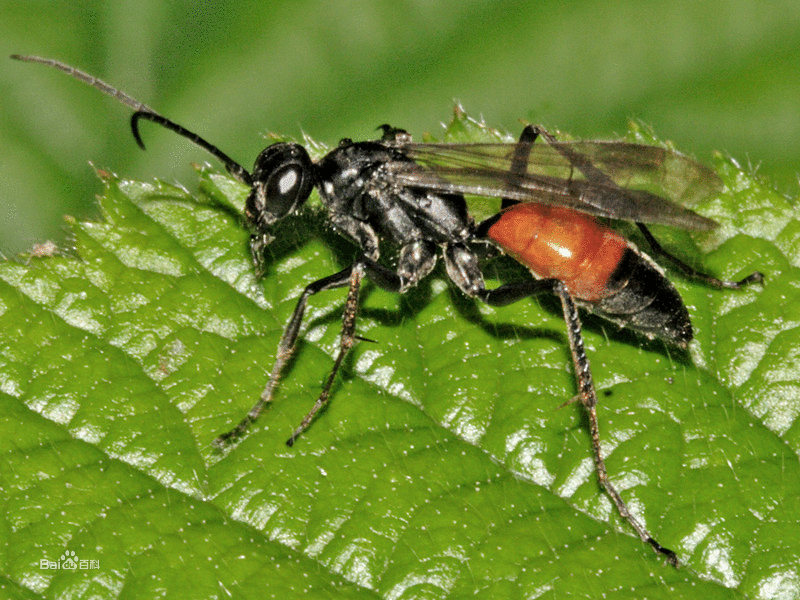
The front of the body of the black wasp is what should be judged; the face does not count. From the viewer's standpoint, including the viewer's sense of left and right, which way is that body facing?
facing to the left of the viewer
